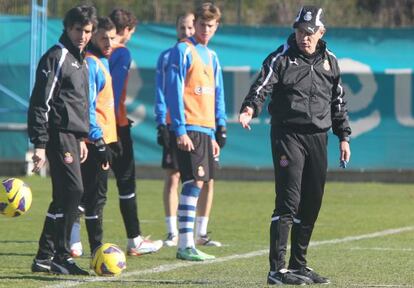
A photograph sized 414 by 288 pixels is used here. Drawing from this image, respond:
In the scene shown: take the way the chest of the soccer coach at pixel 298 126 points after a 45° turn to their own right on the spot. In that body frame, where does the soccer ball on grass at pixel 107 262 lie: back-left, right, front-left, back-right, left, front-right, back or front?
right

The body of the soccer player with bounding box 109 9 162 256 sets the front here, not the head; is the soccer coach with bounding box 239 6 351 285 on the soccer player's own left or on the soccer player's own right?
on the soccer player's own right

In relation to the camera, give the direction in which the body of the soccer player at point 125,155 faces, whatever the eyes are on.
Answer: to the viewer's right

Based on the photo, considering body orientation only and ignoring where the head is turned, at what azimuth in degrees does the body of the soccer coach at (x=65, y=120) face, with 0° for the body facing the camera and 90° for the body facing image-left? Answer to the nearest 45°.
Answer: approximately 315°

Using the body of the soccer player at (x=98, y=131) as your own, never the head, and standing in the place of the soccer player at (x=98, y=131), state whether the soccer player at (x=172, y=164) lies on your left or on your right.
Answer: on your left

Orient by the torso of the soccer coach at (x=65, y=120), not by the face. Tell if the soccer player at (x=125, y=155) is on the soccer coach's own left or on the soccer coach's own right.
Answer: on the soccer coach's own left

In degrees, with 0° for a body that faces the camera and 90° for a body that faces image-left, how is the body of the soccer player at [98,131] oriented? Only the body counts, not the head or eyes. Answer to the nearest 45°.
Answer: approximately 315°
